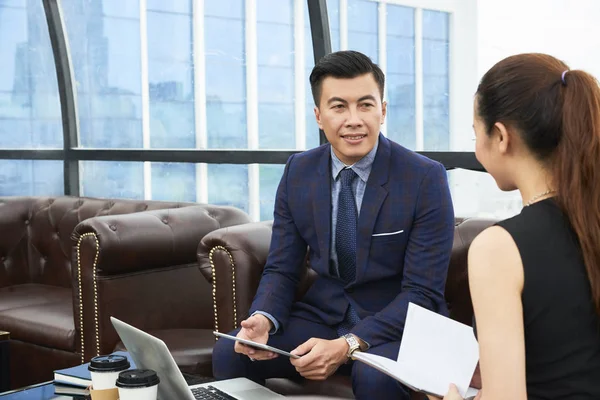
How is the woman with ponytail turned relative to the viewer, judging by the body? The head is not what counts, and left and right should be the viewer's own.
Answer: facing away from the viewer and to the left of the viewer

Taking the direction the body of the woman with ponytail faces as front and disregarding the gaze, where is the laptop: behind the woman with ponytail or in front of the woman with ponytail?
in front

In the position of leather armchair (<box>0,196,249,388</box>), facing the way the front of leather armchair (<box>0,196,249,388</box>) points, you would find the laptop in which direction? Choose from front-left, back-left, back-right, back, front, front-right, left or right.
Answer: front-left

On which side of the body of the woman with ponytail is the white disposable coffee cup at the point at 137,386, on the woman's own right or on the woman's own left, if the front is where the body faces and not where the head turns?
on the woman's own left

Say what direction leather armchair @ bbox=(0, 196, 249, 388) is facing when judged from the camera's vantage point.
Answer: facing the viewer and to the left of the viewer

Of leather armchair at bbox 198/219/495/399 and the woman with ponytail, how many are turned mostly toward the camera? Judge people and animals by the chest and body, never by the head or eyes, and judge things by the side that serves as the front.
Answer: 1

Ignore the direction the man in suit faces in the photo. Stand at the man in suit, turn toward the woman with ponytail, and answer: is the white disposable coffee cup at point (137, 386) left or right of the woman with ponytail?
right

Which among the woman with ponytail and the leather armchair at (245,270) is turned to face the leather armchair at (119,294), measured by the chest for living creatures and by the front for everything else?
the woman with ponytail

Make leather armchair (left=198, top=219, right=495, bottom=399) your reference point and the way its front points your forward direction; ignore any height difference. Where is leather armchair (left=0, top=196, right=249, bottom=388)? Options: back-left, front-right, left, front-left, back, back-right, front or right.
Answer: back-right

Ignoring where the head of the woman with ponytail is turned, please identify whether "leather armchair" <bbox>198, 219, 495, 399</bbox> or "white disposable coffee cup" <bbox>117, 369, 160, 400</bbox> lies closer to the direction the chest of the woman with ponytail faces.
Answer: the leather armchair

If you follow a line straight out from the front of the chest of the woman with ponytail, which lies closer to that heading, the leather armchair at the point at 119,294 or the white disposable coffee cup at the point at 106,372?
the leather armchair

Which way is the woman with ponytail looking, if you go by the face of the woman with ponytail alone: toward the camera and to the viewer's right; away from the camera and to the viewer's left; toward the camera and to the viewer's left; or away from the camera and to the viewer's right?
away from the camera and to the viewer's left

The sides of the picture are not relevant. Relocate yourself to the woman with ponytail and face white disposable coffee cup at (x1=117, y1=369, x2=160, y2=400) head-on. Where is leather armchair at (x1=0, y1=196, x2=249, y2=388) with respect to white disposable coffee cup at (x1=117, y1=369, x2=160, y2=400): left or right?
right

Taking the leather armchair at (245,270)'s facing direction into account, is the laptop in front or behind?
in front
